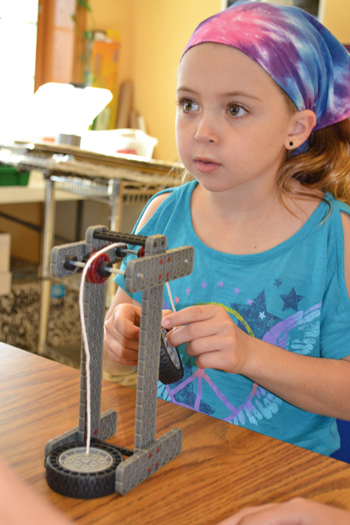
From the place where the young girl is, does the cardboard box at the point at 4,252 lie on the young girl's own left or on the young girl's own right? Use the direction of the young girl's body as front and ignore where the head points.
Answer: on the young girl's own right

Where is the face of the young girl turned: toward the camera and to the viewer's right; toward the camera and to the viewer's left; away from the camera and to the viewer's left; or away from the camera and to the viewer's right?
toward the camera and to the viewer's left

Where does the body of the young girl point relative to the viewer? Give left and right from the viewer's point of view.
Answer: facing the viewer and to the left of the viewer

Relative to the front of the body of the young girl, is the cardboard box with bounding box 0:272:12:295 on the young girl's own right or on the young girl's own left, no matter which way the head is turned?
on the young girl's own right

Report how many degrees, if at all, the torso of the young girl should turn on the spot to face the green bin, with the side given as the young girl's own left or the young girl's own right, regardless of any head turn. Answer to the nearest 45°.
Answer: approximately 90° to the young girl's own right
